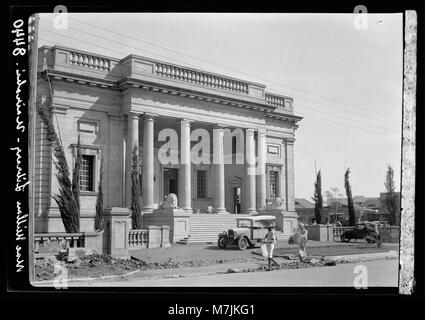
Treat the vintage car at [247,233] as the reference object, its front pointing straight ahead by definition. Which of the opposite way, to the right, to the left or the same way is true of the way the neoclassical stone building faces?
to the left

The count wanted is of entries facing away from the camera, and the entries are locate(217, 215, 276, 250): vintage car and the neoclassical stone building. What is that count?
0

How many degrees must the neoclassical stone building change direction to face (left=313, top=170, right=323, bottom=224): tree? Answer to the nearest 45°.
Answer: approximately 45° to its left

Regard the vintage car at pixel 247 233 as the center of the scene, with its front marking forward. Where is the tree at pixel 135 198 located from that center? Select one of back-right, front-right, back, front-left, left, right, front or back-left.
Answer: front-right

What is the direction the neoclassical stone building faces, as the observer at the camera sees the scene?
facing the viewer and to the right of the viewer

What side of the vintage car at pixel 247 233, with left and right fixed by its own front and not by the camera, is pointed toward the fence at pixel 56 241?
front

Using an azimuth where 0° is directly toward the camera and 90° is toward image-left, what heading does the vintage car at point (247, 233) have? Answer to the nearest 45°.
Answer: approximately 45°
